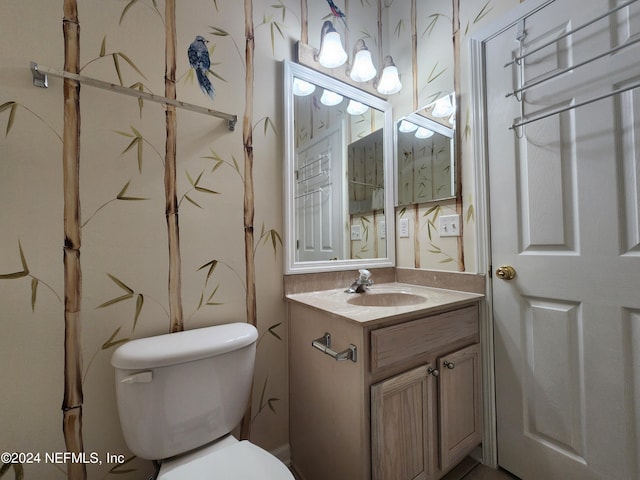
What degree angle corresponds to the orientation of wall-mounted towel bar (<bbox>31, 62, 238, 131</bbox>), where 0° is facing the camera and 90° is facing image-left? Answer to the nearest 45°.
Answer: approximately 315°

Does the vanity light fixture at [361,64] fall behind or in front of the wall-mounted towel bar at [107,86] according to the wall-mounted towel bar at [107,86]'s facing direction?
in front

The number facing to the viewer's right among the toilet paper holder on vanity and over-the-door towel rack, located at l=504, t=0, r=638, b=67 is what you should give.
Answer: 0

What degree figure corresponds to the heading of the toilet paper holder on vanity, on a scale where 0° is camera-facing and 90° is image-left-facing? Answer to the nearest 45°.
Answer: approximately 45°

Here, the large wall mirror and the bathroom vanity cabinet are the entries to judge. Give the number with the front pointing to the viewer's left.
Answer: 0

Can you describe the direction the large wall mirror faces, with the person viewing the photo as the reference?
facing the viewer and to the right of the viewer

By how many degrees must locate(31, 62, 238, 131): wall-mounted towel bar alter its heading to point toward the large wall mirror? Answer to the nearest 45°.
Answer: approximately 45° to its left

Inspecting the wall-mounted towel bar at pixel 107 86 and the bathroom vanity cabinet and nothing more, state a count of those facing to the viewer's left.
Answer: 0

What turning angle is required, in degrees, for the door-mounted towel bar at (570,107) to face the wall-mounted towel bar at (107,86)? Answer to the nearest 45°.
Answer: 0° — it already faces it

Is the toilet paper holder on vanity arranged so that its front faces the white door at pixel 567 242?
no
